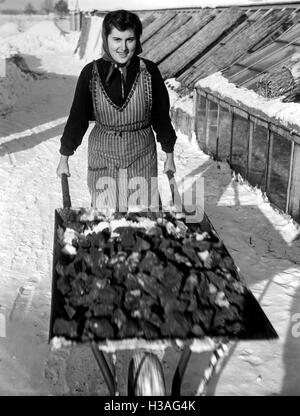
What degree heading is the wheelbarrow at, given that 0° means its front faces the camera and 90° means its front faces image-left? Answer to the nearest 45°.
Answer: approximately 0°
